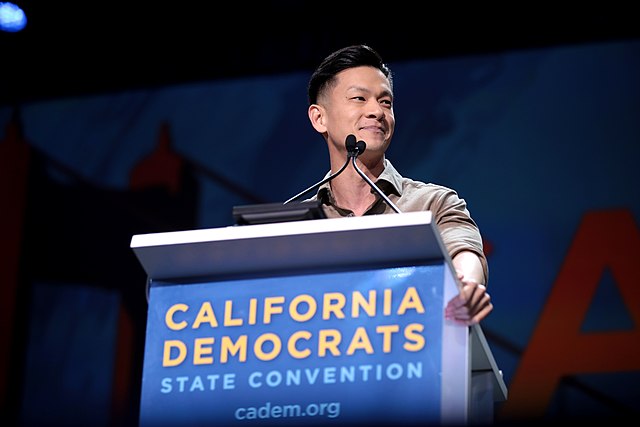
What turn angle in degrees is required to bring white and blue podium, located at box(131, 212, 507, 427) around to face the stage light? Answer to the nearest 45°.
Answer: approximately 135° to its right

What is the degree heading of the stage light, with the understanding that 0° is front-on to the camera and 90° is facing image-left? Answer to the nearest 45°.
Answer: approximately 0°

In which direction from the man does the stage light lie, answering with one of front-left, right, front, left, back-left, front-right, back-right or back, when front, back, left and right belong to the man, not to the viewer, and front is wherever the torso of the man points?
back-right

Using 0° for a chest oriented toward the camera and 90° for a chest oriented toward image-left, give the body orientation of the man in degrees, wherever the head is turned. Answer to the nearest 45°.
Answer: approximately 0°
